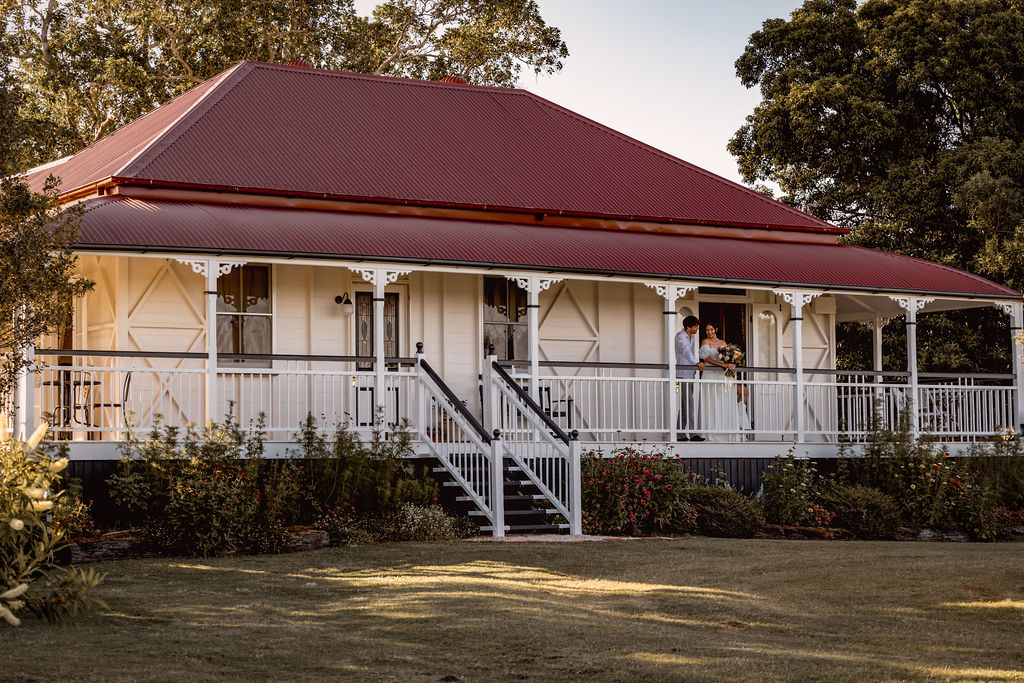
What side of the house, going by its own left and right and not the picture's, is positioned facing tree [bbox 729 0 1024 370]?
left

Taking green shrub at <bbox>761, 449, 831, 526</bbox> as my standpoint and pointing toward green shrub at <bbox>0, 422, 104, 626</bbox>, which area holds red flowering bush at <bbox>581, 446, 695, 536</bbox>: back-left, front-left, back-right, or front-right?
front-right

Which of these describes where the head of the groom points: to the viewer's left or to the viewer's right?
to the viewer's right

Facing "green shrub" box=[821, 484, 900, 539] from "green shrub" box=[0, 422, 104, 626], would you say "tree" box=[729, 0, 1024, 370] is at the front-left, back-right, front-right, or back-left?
front-left

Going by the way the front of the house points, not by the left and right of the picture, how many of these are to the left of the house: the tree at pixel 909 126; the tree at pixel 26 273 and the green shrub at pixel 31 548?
1

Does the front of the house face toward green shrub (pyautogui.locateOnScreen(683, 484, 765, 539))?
yes

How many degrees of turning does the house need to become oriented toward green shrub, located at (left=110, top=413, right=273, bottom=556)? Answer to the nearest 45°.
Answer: approximately 90° to its right

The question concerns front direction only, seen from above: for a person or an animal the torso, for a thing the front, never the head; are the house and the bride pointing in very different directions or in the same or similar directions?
same or similar directions
